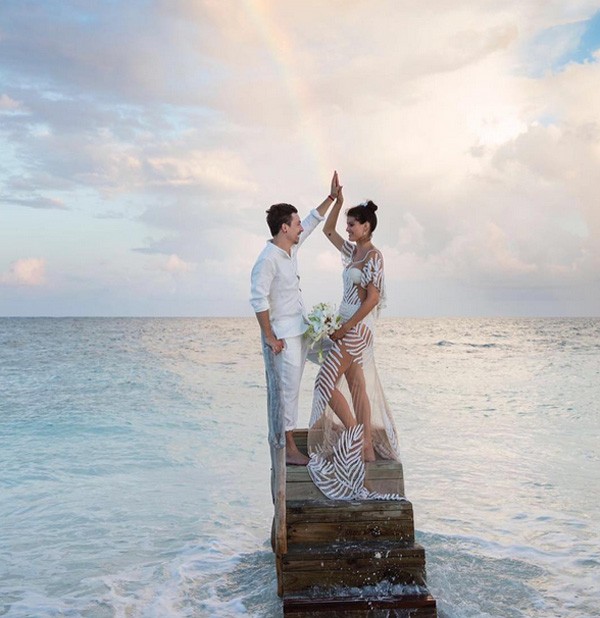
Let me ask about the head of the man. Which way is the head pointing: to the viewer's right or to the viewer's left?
to the viewer's right

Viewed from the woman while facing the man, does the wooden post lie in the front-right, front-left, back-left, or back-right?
front-left

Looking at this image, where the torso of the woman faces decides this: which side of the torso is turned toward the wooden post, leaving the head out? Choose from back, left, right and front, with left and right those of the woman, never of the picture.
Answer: front

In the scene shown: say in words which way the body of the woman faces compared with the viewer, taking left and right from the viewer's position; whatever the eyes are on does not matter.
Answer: facing the viewer and to the left of the viewer
